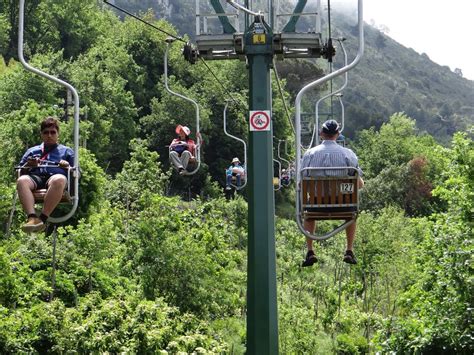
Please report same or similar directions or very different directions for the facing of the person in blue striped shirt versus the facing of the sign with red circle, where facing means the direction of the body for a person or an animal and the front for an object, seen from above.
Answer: very different directions

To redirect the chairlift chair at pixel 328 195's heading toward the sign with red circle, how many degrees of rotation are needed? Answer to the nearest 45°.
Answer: approximately 45° to its left

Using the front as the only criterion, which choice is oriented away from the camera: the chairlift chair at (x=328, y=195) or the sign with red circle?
the chairlift chair

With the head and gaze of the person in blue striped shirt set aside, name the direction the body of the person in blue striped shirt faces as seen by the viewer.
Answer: away from the camera

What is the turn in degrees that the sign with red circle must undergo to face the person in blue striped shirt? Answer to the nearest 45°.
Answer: approximately 45° to its left

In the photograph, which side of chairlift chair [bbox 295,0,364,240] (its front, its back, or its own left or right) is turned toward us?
back

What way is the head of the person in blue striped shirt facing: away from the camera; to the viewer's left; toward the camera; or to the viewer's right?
away from the camera

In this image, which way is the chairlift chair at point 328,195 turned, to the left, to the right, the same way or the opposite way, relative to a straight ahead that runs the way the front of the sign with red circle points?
the opposite way

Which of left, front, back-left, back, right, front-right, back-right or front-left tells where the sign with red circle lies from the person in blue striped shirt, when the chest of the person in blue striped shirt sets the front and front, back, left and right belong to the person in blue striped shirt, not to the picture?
front-left
